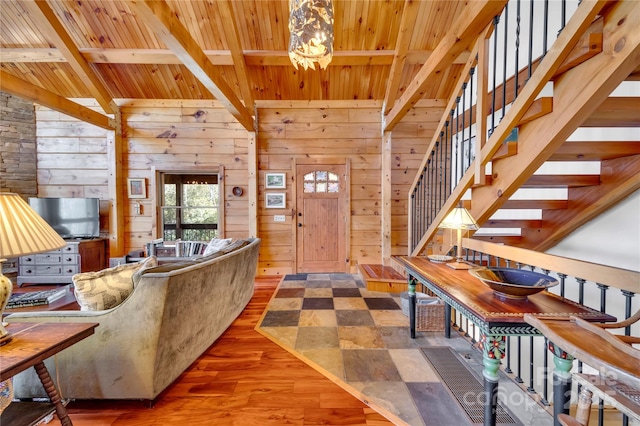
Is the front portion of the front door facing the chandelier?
yes

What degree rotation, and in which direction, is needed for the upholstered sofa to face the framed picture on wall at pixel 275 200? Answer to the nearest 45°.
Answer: approximately 90° to its right

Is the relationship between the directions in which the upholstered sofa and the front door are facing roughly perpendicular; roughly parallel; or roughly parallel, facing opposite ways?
roughly perpendicular

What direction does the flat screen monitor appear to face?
toward the camera

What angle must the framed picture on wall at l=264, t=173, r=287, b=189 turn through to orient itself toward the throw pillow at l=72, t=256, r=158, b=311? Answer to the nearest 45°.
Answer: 0° — it already faces it

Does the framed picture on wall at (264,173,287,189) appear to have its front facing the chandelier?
yes

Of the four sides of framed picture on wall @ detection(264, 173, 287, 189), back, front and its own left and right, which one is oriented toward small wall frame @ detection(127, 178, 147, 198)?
right

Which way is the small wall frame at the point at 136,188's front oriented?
toward the camera

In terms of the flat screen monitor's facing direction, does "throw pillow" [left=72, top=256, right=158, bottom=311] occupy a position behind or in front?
in front

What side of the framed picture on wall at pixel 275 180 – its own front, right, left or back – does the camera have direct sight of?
front

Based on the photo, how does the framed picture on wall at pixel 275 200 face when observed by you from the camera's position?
facing the viewer

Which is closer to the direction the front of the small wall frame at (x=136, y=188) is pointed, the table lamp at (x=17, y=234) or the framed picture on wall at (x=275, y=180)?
the table lamp

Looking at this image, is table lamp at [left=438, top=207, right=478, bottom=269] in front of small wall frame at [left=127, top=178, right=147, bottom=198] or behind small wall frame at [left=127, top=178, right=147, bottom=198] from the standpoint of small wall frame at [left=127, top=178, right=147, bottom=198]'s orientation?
in front
